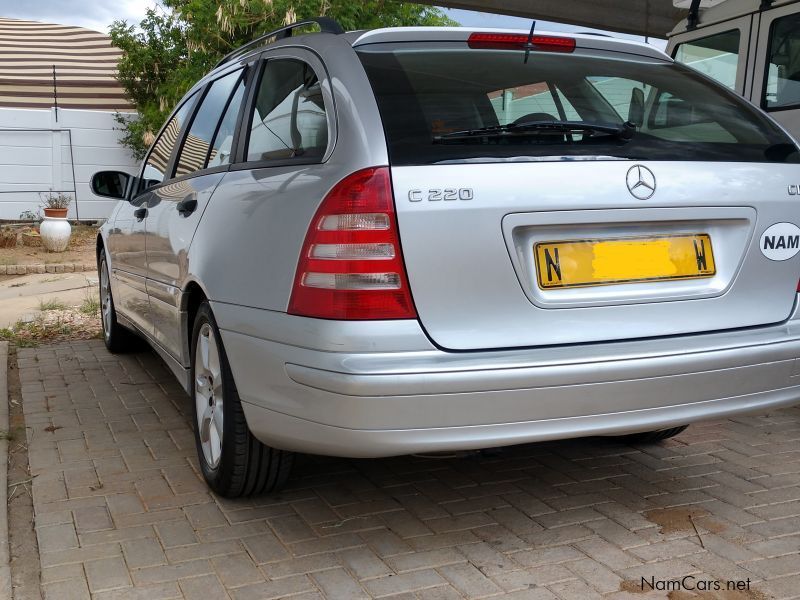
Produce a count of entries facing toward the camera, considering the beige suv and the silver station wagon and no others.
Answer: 0

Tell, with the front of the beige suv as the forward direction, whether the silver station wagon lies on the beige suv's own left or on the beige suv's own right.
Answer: on the beige suv's own left

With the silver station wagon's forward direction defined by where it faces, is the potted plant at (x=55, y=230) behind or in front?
in front

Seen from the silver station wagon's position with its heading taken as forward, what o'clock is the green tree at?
The green tree is roughly at 1 o'clock from the silver station wagon.

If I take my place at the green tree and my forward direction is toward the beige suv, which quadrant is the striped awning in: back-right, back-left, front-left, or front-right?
back-right

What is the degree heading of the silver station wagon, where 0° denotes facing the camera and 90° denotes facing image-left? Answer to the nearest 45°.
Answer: approximately 135°

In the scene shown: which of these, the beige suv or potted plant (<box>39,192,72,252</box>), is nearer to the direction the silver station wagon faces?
the potted plant

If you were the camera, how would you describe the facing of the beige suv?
facing away from the viewer and to the left of the viewer

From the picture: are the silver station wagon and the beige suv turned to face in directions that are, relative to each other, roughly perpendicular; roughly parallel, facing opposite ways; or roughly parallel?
roughly parallel
